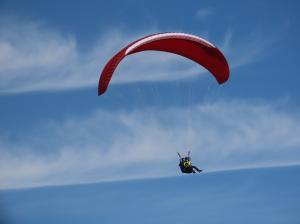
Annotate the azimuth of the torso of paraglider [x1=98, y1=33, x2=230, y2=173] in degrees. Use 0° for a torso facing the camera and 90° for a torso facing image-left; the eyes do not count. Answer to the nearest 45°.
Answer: approximately 315°
